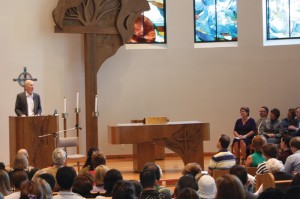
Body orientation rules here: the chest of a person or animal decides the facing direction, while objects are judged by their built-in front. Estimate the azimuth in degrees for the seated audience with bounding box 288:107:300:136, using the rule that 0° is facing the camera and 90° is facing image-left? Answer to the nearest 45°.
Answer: approximately 45°

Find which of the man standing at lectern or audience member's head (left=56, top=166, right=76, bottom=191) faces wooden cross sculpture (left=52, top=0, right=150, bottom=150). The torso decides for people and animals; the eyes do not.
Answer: the audience member's head

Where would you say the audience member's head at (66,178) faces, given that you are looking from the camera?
facing away from the viewer

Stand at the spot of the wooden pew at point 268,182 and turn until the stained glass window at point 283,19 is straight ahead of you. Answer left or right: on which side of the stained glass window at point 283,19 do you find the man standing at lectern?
left

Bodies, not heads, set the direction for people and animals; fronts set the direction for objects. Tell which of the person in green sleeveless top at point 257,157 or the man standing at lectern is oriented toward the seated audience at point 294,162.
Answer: the man standing at lectern

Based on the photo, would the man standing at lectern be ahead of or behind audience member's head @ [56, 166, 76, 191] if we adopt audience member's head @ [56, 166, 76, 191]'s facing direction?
ahead

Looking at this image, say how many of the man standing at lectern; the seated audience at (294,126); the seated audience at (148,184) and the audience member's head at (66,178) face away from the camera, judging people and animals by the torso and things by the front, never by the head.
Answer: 2

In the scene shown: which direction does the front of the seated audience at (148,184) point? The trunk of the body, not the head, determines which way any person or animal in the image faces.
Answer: away from the camera

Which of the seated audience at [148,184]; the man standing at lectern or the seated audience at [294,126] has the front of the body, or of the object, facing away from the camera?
the seated audience at [148,184]

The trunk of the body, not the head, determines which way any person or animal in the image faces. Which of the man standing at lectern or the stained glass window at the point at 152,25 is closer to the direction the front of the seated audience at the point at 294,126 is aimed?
the man standing at lectern

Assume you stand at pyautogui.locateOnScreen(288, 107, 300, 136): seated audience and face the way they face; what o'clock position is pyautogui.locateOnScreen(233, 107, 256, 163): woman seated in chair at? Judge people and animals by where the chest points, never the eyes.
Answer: The woman seated in chair is roughly at 1 o'clock from the seated audience.
